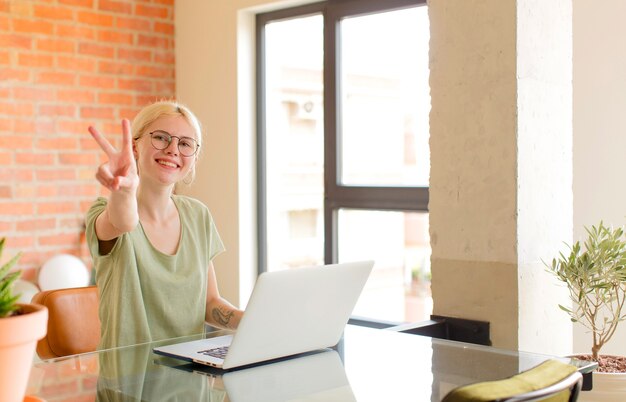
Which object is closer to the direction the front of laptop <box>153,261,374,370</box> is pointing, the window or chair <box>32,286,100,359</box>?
the chair

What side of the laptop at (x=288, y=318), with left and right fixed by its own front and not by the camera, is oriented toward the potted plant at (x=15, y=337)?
left

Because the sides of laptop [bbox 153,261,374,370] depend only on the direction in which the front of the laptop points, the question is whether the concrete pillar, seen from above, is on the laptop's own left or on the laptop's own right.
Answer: on the laptop's own right

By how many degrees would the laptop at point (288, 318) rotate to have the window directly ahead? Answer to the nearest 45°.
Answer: approximately 45° to its right

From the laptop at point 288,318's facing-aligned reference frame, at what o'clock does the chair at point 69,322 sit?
The chair is roughly at 12 o'clock from the laptop.

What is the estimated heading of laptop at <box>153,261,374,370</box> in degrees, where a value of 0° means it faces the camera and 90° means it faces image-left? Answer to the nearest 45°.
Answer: approximately 135°

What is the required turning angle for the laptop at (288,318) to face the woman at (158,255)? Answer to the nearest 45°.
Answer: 0° — it already faces them
